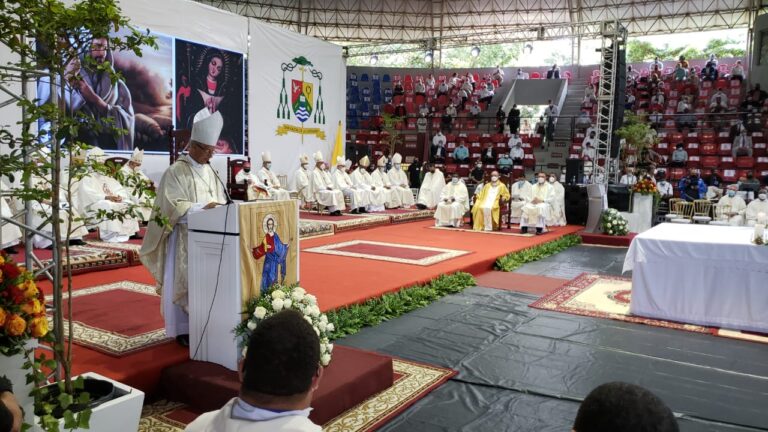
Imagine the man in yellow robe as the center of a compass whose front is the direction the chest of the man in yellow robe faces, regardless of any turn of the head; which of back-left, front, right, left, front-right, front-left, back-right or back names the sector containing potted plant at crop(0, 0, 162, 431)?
front

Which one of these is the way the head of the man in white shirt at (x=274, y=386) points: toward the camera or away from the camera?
away from the camera

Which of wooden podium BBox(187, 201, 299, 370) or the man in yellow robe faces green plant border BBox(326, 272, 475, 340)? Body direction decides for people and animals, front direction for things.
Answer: the man in yellow robe

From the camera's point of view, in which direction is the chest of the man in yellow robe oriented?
toward the camera

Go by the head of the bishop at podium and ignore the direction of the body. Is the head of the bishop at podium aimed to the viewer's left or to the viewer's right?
to the viewer's right

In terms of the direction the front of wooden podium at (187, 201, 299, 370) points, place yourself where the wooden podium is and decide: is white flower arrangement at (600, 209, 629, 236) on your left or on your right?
on your left

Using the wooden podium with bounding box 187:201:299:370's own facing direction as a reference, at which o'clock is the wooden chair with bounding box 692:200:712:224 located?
The wooden chair is roughly at 9 o'clock from the wooden podium.

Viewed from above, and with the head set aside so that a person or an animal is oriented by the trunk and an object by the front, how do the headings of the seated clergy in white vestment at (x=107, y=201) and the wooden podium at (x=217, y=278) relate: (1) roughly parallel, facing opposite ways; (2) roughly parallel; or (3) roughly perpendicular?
roughly parallel

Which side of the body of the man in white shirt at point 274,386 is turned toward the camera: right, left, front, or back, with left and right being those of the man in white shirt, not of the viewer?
back

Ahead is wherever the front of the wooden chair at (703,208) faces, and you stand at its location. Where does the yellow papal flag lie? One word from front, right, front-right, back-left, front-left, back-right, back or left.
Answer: right

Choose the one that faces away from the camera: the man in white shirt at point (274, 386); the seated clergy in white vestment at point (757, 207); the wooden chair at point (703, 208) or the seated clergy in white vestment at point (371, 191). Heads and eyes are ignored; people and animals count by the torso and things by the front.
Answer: the man in white shirt

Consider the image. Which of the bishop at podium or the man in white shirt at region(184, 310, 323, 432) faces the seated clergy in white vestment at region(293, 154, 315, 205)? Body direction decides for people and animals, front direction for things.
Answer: the man in white shirt

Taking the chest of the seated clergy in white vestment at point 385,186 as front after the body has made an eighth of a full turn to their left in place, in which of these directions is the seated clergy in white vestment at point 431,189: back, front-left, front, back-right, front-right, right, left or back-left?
front

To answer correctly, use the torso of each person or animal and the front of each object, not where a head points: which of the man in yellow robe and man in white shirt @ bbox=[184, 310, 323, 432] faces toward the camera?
the man in yellow robe

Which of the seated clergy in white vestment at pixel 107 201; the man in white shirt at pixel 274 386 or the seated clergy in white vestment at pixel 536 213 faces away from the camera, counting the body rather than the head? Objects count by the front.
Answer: the man in white shirt

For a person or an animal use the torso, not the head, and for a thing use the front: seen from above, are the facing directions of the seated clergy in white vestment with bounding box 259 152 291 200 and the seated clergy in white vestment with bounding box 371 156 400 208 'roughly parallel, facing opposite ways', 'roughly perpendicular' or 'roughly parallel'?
roughly parallel
